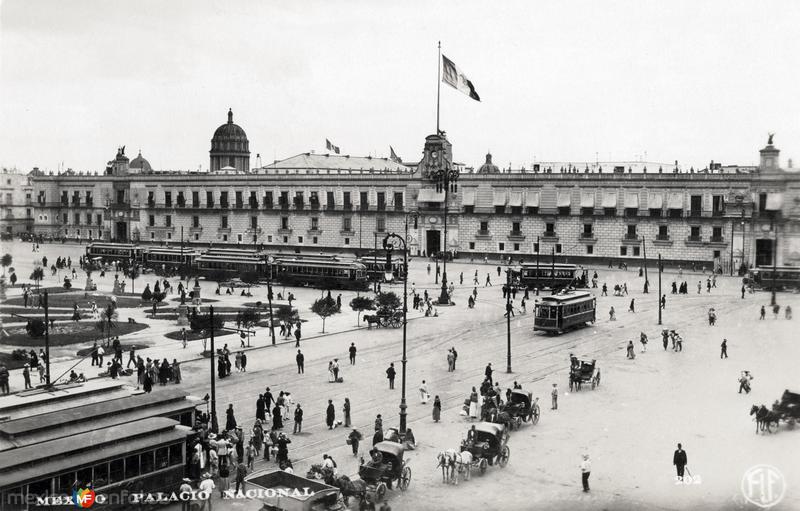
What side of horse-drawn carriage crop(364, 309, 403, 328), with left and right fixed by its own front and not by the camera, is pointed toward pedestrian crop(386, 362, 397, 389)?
left

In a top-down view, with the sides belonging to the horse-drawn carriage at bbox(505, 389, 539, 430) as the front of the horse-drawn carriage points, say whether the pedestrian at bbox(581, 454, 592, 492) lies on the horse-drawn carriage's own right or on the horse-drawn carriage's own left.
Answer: on the horse-drawn carriage's own left

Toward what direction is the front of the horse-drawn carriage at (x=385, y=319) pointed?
to the viewer's left

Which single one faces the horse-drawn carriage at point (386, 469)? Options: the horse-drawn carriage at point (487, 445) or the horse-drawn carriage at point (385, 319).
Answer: the horse-drawn carriage at point (487, 445)

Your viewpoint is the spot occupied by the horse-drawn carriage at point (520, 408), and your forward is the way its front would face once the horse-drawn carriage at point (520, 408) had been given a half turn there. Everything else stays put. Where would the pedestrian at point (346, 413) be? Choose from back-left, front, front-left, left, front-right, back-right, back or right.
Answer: back-left

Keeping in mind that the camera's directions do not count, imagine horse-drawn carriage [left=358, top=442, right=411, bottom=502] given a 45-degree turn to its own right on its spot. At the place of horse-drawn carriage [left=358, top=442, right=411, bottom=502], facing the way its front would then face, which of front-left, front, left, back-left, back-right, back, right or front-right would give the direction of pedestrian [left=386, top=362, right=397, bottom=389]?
right

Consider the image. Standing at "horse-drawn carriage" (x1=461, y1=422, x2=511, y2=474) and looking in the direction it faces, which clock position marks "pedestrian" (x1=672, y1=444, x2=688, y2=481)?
The pedestrian is roughly at 8 o'clock from the horse-drawn carriage.

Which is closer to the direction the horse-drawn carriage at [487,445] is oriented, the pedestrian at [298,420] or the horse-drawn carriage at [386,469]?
the horse-drawn carriage

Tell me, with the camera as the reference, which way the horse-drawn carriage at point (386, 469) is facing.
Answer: facing the viewer and to the left of the viewer

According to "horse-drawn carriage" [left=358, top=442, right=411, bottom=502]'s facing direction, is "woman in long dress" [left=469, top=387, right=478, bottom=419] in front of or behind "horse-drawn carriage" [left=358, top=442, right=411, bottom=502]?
behind
